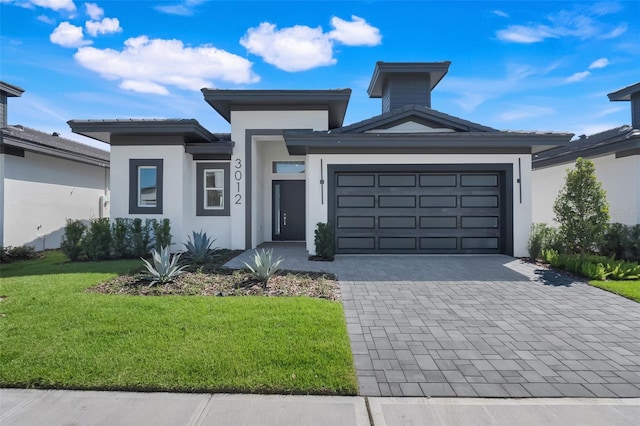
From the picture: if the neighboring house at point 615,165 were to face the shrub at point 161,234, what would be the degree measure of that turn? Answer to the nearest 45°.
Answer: approximately 90° to its right

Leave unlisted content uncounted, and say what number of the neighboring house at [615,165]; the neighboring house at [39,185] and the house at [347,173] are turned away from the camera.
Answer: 0

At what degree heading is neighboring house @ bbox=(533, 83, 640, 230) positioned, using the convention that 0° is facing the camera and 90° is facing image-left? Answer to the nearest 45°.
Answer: approximately 315°

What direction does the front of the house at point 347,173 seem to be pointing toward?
toward the camera

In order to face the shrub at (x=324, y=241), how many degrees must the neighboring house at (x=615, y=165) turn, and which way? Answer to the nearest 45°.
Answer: approximately 90° to its right

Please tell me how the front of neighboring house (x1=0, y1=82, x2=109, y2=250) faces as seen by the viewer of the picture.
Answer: facing the viewer and to the left of the viewer

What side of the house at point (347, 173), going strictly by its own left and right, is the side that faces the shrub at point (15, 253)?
right

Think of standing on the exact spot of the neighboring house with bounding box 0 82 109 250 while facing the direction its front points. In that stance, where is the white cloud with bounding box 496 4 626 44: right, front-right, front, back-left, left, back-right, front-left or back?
left

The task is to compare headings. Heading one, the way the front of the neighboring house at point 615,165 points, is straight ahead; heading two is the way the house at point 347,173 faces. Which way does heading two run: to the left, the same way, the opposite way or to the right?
the same way

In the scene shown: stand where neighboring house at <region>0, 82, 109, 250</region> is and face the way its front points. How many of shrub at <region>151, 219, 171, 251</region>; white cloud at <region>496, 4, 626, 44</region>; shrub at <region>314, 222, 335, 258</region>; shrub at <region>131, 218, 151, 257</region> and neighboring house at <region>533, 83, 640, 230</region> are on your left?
5

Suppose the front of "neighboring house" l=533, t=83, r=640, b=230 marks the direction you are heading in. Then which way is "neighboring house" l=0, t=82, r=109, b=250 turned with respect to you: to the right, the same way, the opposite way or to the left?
the same way

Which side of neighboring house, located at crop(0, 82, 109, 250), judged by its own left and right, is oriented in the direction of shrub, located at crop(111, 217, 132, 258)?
left

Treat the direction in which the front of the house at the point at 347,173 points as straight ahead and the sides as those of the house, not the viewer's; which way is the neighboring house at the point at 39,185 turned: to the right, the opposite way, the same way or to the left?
the same way
